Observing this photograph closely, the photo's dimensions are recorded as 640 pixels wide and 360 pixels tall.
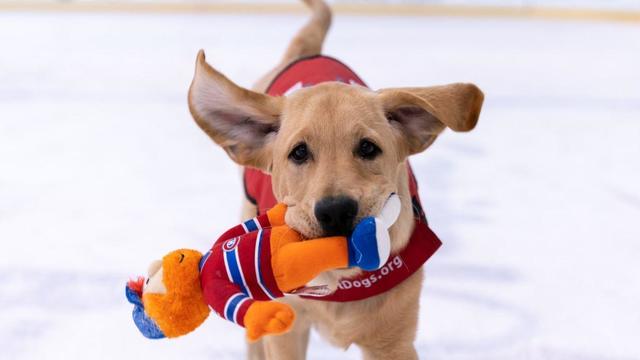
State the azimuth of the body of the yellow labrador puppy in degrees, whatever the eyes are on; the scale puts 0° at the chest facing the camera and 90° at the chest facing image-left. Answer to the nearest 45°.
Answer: approximately 0°
